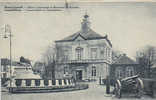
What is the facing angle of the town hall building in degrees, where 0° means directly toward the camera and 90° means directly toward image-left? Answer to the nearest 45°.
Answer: approximately 0°

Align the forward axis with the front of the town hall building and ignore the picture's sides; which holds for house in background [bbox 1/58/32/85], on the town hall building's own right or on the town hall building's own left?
on the town hall building's own right
